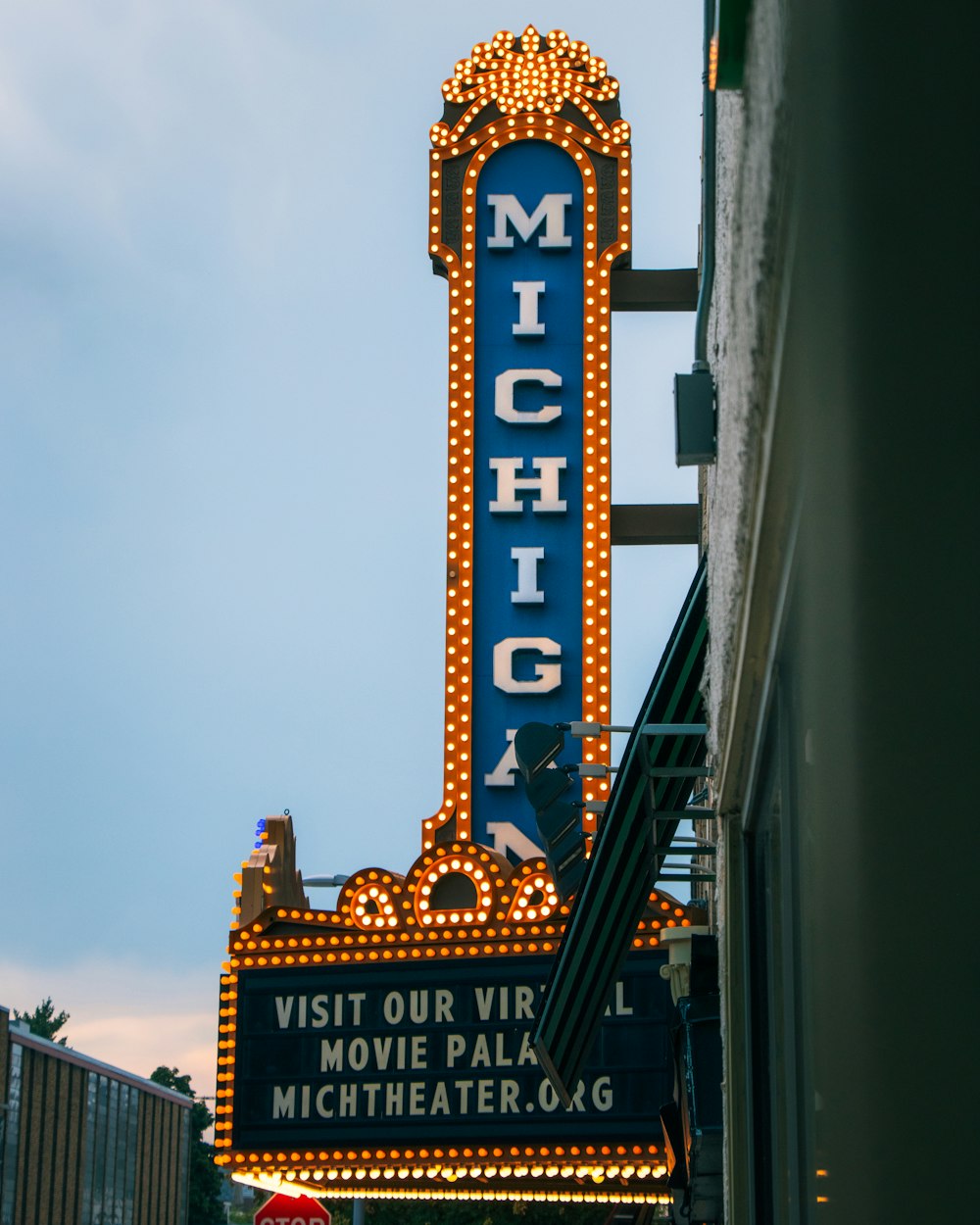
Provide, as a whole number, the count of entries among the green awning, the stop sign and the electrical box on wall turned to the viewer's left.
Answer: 2

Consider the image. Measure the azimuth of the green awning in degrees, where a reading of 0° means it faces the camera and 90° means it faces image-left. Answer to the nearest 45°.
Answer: approximately 90°

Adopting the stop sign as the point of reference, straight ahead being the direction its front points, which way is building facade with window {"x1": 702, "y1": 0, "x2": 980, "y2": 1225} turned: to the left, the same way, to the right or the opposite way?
to the right

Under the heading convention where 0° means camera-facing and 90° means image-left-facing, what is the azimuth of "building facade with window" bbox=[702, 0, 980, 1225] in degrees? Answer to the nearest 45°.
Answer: approximately 90°

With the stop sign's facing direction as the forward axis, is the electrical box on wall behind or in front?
in front

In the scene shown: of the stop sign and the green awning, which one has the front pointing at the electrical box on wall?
the stop sign

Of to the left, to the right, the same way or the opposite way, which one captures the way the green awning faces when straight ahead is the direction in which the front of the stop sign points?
to the right

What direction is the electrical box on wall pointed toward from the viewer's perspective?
to the viewer's left

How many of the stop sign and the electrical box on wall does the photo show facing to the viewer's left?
1
